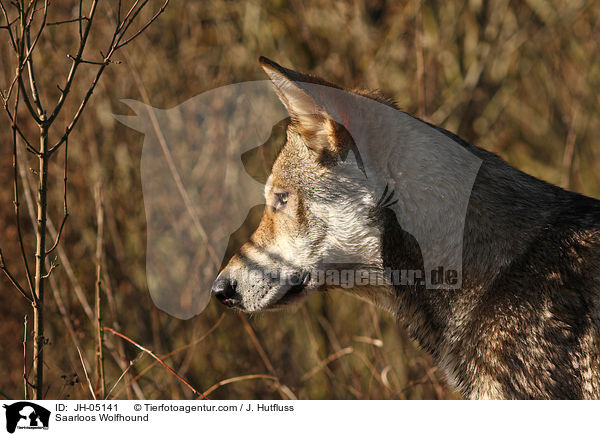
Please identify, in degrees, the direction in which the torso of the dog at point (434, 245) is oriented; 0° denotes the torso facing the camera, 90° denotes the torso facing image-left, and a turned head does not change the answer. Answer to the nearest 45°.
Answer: approximately 90°
